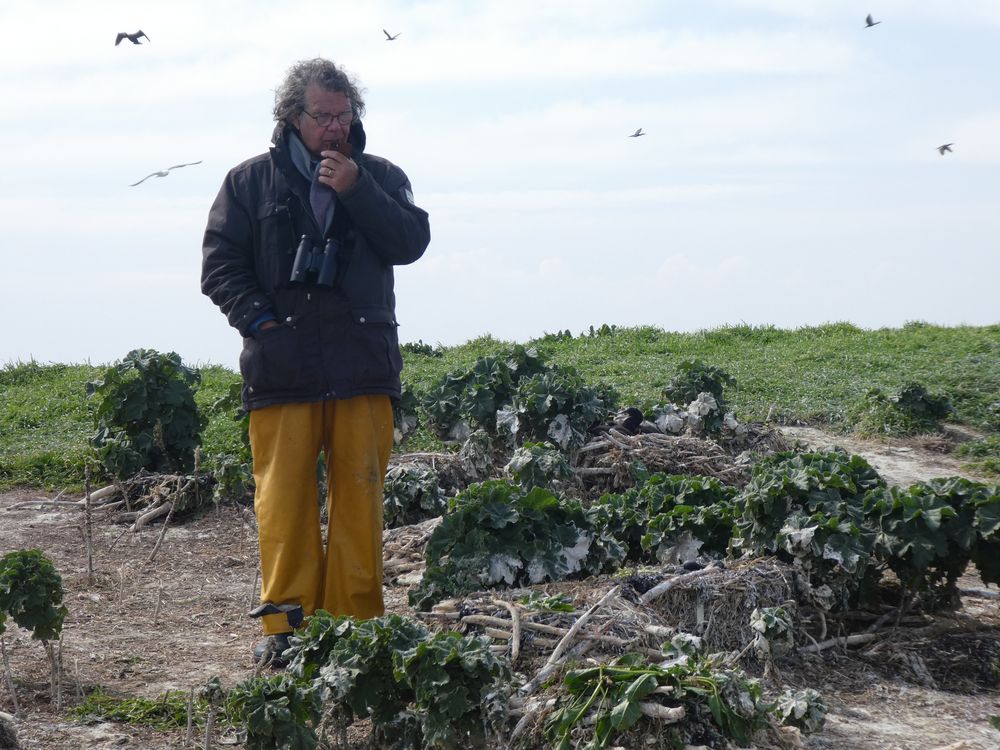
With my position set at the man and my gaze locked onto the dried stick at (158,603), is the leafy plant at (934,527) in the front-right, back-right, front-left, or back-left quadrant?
back-right

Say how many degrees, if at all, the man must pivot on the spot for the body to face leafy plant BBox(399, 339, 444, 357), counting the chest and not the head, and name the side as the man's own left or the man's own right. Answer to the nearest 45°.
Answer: approximately 180°

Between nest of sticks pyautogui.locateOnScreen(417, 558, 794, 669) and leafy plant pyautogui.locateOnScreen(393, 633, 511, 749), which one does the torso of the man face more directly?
the leafy plant

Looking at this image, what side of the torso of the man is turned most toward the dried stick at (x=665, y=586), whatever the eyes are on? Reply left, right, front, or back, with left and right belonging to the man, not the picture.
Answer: left
